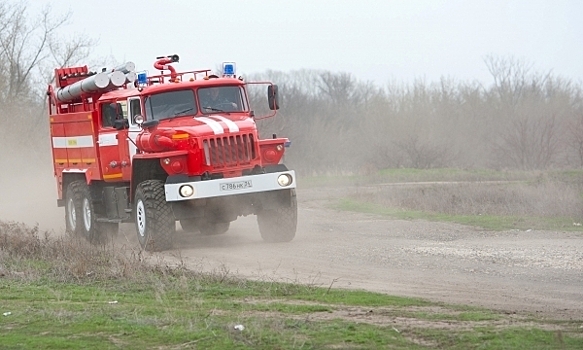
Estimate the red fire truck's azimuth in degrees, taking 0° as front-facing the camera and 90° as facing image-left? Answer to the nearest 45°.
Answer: approximately 315°
